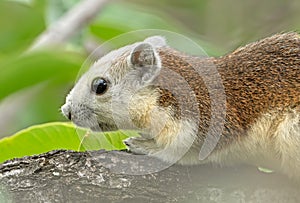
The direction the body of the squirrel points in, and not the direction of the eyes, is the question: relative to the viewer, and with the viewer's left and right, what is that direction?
facing to the left of the viewer

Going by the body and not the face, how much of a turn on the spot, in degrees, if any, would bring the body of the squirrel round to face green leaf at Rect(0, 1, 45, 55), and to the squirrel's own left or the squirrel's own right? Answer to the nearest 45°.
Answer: approximately 45° to the squirrel's own right

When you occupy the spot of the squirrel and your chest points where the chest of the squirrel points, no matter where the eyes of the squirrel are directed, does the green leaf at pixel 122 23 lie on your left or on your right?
on your right

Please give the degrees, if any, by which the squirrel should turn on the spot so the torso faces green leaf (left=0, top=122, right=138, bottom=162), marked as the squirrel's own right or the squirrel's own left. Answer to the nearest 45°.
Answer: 0° — it already faces it
